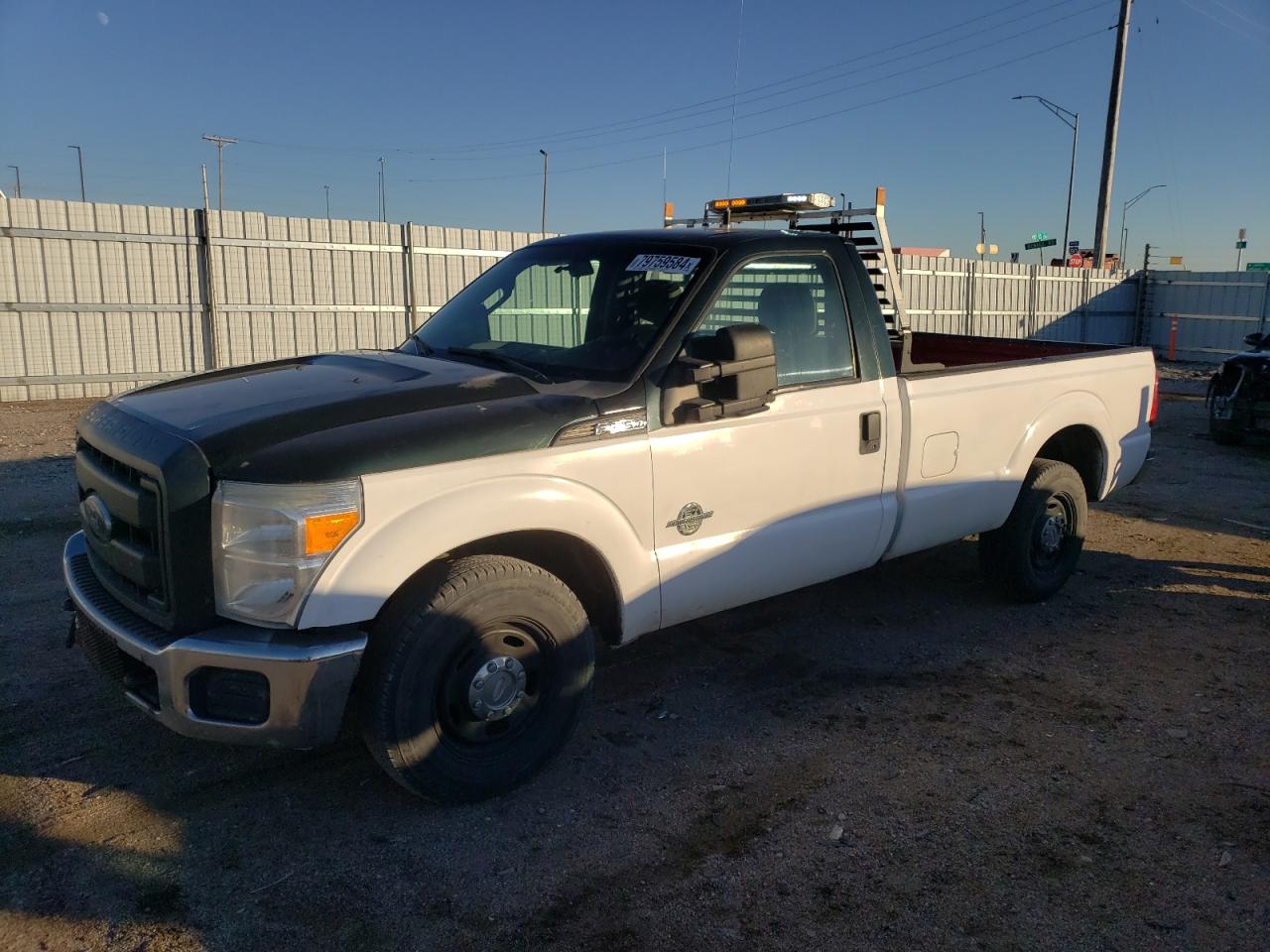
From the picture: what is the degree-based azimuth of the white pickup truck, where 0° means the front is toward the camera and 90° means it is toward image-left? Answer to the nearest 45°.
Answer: approximately 45°

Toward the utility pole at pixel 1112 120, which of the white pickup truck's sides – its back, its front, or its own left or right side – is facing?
back
